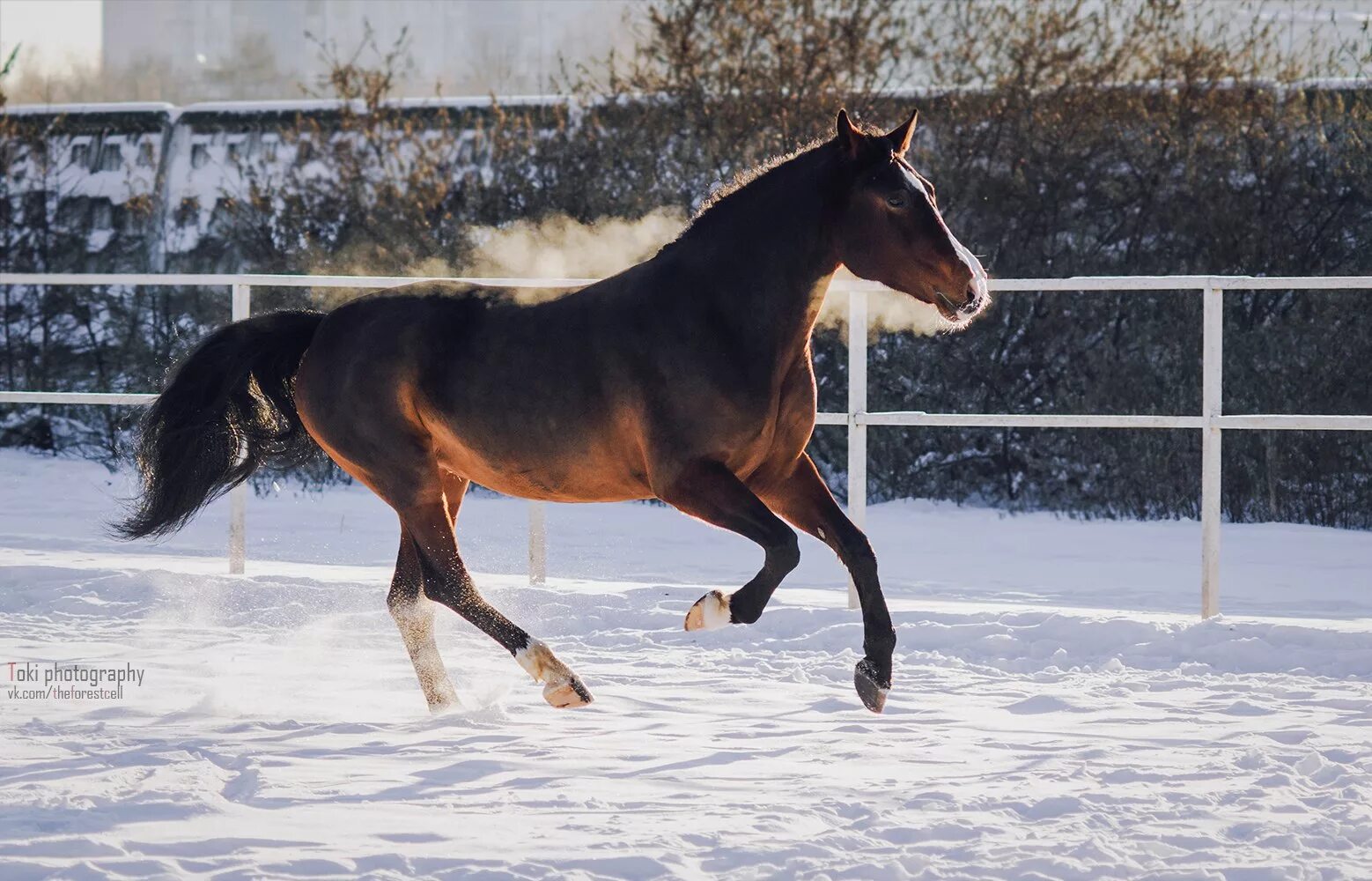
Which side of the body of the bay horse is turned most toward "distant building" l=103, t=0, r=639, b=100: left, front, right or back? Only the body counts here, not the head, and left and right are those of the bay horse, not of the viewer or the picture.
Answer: left

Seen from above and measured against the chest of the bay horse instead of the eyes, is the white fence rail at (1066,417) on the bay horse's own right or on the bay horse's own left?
on the bay horse's own left

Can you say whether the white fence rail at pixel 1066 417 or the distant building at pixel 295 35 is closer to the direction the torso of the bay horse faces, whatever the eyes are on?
the white fence rail

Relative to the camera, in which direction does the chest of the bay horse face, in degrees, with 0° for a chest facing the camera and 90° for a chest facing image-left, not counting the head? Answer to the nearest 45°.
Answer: approximately 270°
